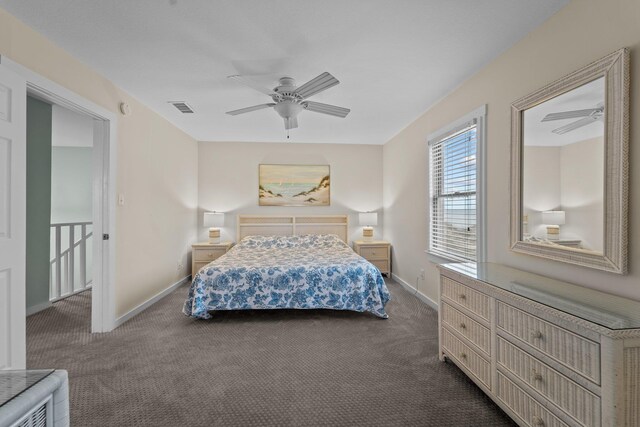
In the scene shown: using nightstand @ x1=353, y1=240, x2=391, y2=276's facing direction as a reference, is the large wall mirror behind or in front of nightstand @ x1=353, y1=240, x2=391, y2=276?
in front

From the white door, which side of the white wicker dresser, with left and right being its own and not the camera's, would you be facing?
front

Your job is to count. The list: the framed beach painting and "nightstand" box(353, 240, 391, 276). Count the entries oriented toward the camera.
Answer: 2

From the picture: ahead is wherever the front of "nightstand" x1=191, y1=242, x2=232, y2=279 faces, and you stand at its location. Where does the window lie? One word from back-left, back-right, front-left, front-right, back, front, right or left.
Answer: front-left

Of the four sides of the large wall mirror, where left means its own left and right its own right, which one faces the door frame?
front

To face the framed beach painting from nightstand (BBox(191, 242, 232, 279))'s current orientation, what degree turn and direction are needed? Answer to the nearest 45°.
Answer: approximately 90° to its left

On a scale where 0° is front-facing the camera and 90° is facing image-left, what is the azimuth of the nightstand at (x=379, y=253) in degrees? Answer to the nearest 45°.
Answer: approximately 0°

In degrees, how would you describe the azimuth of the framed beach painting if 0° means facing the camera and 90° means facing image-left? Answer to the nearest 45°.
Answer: approximately 0°

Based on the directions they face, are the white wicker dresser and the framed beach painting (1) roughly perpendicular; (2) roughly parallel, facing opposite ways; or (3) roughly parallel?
roughly perpendicular

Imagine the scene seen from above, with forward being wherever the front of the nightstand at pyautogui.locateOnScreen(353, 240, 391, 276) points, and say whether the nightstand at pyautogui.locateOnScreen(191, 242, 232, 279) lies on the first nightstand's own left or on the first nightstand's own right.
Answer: on the first nightstand's own right

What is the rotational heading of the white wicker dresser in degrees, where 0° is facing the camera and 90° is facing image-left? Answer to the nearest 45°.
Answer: approximately 45°

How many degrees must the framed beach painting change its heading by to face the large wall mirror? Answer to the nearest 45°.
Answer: approximately 45° to its left

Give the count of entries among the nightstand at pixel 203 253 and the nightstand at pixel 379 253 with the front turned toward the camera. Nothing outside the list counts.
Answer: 2
